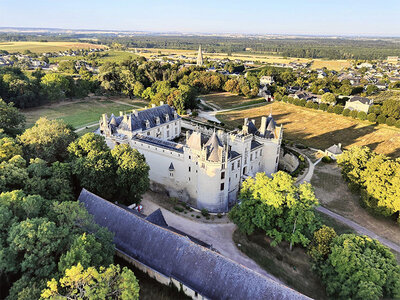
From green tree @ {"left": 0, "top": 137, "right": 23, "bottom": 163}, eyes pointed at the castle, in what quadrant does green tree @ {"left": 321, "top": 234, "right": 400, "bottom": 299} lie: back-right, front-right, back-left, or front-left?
front-right

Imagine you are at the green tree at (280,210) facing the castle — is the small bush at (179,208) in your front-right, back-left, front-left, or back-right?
front-left

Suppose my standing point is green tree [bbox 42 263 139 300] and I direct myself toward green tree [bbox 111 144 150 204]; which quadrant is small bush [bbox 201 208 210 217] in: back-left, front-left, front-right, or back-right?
front-right

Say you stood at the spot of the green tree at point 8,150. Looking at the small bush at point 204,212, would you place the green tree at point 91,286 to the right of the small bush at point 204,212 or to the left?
right
